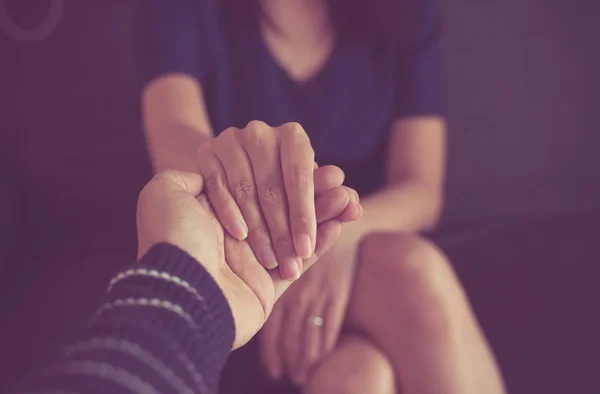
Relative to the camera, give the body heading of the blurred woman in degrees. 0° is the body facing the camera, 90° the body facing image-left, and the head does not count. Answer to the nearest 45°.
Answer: approximately 0°

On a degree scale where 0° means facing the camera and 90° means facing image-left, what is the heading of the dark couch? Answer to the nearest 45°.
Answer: approximately 0°
